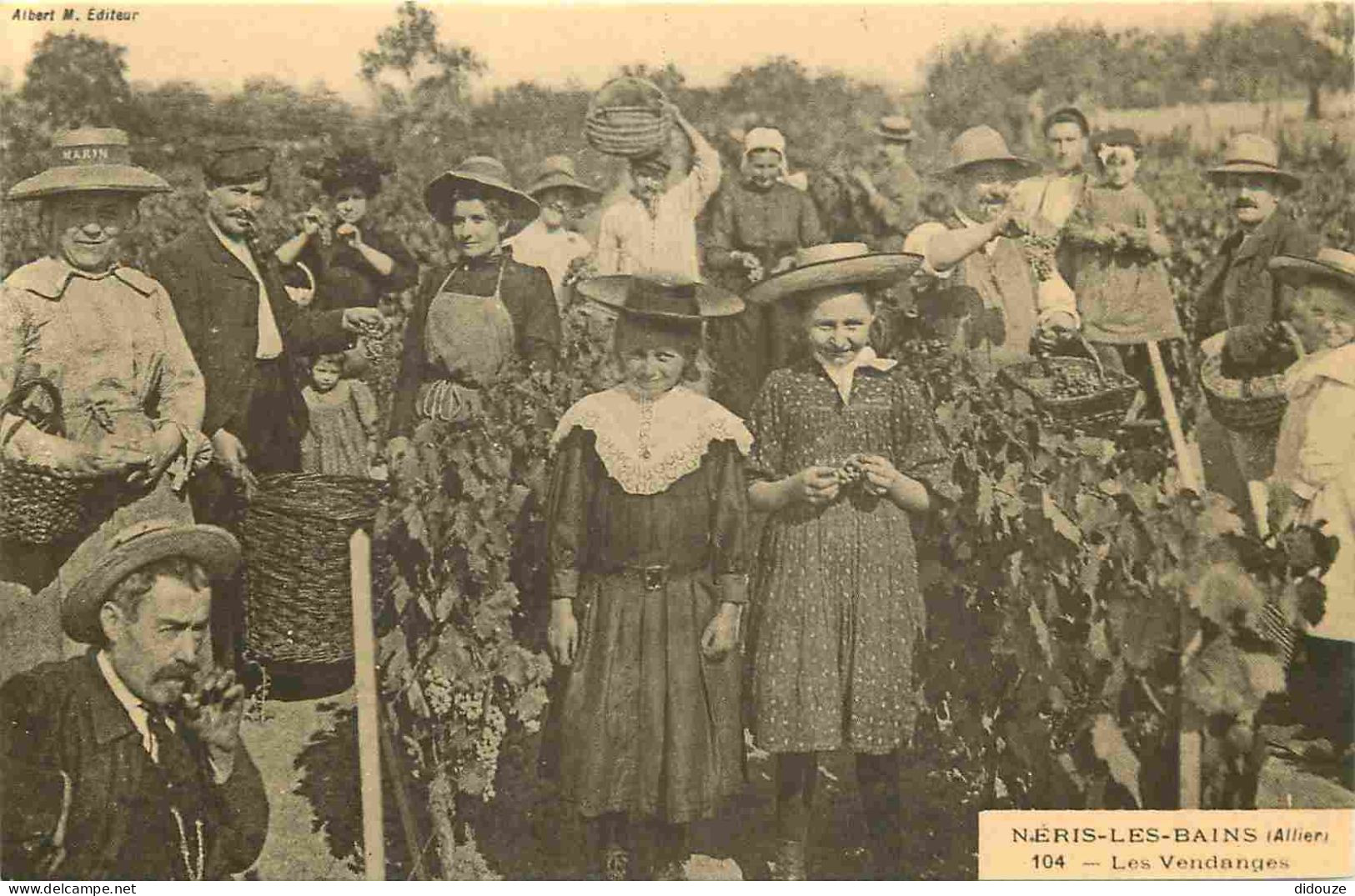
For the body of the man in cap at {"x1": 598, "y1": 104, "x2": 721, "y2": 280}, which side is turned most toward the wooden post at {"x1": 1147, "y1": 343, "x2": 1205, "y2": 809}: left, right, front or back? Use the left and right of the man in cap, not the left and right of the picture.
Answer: front

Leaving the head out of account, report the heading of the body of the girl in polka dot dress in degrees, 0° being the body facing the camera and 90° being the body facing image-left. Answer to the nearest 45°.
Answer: approximately 0°

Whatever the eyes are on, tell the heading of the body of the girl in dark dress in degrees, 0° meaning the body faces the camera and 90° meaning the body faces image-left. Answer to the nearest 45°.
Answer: approximately 0°

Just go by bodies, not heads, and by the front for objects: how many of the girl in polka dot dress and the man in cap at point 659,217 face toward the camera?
2

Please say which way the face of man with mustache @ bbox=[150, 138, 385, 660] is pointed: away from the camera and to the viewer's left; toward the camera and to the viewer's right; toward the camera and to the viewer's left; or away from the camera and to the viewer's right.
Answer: toward the camera and to the viewer's right

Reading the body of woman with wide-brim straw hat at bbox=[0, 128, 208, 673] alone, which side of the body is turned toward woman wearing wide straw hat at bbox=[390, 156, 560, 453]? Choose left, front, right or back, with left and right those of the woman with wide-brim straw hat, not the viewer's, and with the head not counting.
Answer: left

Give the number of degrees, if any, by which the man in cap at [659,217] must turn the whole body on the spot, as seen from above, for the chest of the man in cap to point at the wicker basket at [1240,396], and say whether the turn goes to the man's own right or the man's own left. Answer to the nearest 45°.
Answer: approximately 90° to the man's own left

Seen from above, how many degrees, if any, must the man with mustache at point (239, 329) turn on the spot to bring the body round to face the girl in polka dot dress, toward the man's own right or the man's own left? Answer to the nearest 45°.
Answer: approximately 45° to the man's own left

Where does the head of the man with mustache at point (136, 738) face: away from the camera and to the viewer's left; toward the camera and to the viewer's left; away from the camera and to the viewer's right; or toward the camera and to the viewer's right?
toward the camera and to the viewer's right

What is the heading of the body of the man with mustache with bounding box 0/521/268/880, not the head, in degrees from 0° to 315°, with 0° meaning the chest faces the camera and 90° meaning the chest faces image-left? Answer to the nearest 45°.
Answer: approximately 315°

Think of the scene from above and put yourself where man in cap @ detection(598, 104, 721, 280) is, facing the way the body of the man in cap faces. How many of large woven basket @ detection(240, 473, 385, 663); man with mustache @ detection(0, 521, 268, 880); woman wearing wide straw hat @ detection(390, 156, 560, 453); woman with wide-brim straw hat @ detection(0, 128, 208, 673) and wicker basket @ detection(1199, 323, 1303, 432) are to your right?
4
